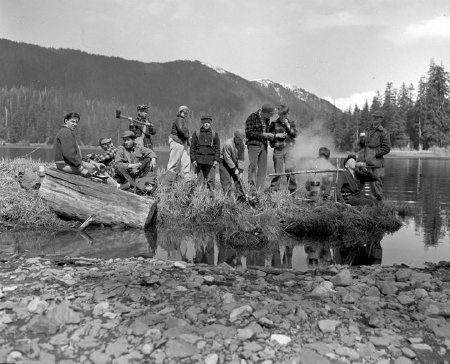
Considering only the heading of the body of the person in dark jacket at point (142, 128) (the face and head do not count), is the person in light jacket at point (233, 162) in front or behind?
in front

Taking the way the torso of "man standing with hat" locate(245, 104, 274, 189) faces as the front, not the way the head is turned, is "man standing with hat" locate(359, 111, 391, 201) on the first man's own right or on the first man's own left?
on the first man's own left

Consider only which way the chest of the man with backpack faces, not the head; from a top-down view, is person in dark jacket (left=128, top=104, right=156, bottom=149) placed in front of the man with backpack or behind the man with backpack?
behind

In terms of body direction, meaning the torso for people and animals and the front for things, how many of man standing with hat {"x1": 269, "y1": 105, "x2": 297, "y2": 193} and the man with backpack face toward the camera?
2

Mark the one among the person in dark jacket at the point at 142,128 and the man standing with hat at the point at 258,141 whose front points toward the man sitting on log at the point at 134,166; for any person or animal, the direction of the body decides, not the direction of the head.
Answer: the person in dark jacket

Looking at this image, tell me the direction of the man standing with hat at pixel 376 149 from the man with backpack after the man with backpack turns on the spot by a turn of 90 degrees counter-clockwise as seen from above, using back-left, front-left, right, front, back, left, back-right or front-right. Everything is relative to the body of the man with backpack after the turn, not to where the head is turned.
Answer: front

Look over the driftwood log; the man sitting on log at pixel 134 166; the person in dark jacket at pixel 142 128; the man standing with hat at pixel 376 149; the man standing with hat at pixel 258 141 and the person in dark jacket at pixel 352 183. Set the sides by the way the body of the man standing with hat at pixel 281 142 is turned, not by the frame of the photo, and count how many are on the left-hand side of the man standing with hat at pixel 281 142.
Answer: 2

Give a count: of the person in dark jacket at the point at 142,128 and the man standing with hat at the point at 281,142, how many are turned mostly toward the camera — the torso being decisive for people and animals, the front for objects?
2
